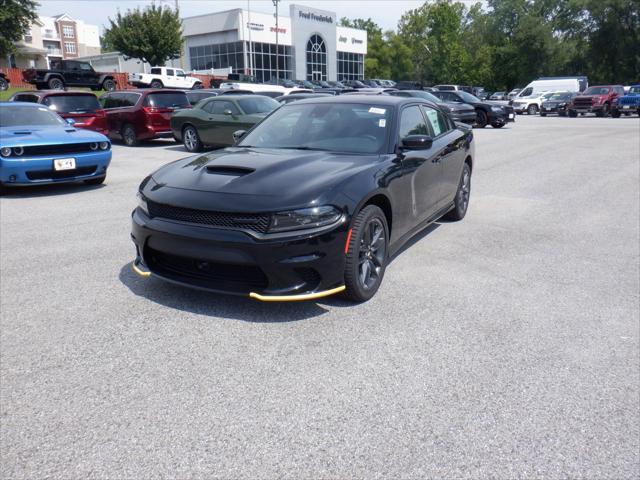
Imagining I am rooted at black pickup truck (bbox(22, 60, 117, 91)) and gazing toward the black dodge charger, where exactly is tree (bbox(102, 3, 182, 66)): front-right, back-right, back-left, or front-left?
back-left

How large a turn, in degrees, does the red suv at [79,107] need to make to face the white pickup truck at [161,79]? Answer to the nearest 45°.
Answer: approximately 45° to its right

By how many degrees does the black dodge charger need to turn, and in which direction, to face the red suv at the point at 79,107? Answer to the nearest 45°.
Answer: approximately 90° to its right

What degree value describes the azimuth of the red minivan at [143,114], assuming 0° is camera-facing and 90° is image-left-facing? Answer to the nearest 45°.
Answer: approximately 135°

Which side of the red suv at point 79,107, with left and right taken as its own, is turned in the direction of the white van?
right

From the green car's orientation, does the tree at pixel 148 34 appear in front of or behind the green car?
behind

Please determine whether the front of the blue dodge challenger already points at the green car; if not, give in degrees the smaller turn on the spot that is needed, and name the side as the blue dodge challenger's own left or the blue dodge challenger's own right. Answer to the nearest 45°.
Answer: approximately 90° to the blue dodge challenger's own left

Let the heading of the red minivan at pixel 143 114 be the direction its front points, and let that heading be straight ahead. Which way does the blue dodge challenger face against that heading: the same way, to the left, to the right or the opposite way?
the opposite way
